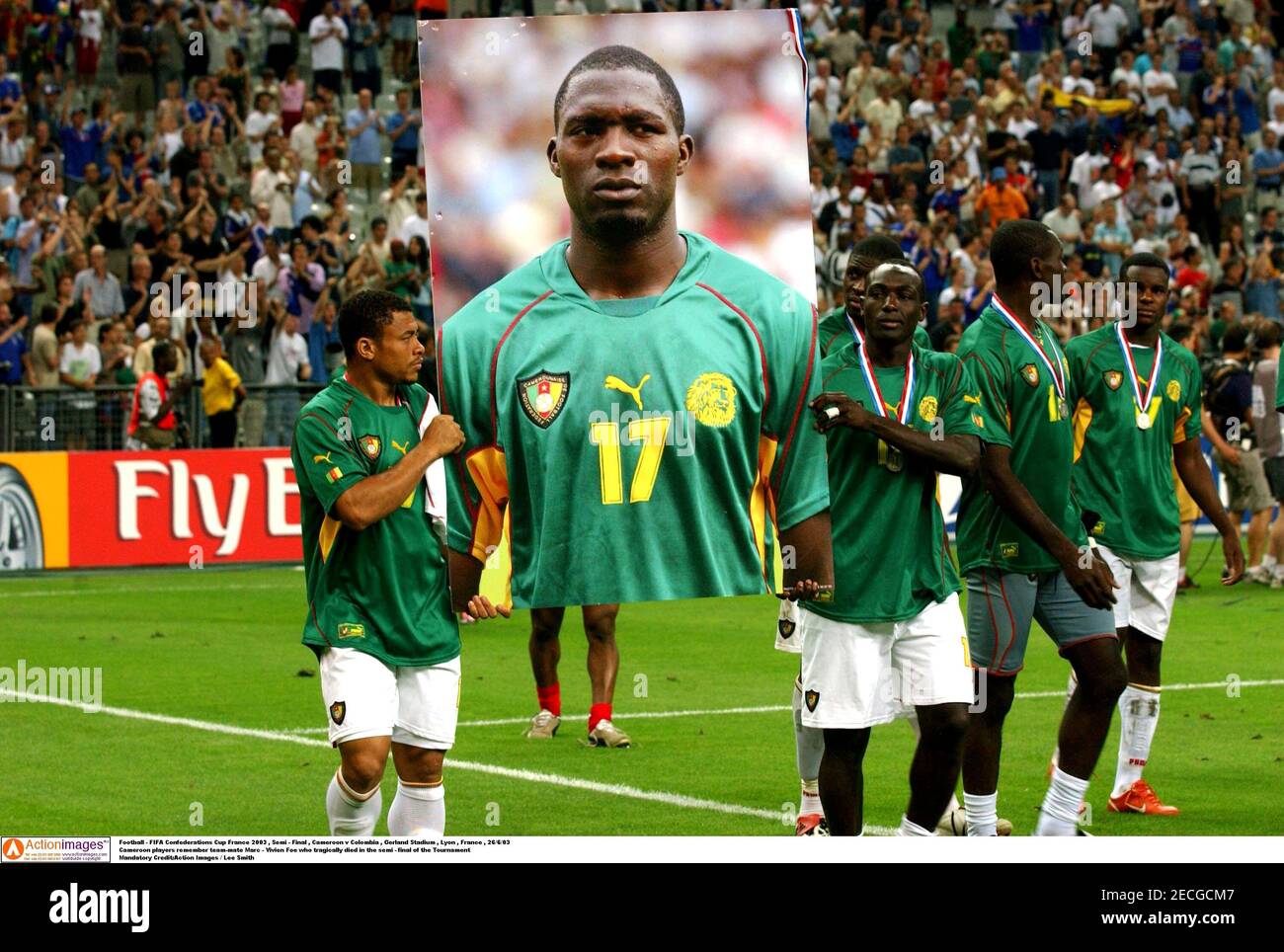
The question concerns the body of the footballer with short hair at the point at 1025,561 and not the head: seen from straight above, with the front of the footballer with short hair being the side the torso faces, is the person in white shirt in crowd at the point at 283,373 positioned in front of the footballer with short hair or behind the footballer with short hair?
behind

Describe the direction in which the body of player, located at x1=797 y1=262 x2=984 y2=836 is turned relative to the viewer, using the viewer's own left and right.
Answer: facing the viewer

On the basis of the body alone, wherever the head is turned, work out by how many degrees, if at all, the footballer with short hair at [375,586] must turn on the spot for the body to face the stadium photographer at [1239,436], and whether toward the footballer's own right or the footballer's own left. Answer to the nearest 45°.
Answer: approximately 90° to the footballer's own left

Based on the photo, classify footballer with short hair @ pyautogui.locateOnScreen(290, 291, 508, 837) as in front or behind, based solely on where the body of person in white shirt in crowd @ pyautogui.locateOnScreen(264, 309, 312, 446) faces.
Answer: in front

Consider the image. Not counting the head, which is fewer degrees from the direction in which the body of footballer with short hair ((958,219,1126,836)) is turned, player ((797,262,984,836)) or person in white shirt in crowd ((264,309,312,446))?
the player

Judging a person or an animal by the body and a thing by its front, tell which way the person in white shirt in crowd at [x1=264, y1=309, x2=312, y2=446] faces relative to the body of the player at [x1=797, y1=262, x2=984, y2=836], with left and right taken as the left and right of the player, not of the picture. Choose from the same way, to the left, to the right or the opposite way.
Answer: the same way

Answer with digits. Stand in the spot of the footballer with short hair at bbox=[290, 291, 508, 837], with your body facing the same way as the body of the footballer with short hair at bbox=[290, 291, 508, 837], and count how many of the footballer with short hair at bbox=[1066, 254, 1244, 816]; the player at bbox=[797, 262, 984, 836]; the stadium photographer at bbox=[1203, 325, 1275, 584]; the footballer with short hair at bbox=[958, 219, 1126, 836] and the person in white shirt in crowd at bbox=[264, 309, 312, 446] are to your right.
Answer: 0

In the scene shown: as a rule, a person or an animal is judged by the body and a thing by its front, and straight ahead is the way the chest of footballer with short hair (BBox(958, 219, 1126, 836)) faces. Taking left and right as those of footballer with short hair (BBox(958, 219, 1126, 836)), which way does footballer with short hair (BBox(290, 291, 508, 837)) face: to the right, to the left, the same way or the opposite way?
the same way

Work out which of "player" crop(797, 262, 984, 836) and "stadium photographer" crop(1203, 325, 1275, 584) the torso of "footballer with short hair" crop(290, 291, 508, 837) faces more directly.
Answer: the player

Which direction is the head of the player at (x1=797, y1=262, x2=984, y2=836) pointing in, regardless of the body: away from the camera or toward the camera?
toward the camera

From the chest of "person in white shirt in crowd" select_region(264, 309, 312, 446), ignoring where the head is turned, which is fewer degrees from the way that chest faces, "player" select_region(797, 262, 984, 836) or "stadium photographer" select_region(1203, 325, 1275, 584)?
the player

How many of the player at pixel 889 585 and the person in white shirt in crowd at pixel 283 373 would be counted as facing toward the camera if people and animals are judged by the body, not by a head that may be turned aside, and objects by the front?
2

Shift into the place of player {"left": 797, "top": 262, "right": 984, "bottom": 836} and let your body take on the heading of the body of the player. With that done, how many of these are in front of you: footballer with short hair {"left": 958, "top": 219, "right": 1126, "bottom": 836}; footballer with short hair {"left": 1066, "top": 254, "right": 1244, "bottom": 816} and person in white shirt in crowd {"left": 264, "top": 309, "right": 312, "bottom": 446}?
0

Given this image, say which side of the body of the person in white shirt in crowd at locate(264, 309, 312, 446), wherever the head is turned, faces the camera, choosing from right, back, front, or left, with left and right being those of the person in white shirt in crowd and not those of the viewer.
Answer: front

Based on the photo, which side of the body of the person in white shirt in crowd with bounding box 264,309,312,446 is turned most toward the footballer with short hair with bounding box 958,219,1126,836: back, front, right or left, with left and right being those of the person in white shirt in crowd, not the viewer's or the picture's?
front

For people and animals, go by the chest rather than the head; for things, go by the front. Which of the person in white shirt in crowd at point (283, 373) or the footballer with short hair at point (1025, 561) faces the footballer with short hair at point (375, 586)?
the person in white shirt in crowd

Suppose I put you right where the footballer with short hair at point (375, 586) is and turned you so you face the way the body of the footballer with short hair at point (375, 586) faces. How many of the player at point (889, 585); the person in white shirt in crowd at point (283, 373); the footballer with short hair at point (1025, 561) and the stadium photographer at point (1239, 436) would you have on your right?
0
